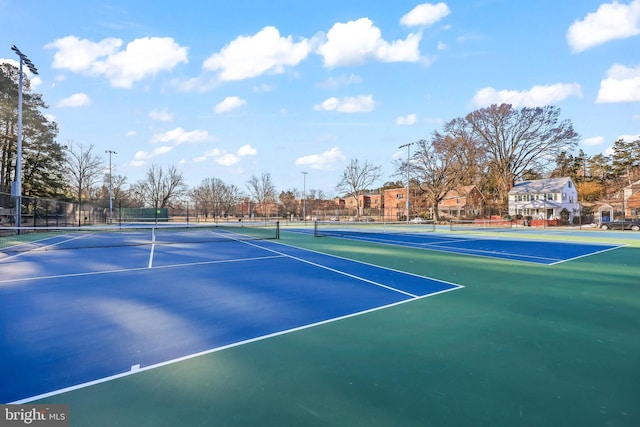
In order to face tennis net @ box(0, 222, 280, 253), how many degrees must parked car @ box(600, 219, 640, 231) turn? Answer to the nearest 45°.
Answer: approximately 45° to its left

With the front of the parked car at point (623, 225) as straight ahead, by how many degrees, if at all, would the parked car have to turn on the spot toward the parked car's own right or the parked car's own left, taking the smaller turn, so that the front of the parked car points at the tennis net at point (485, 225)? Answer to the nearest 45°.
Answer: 0° — it already faces it

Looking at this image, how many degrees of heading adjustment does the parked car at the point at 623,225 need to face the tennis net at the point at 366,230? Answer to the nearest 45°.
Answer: approximately 45° to its left

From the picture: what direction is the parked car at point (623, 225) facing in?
to the viewer's left
